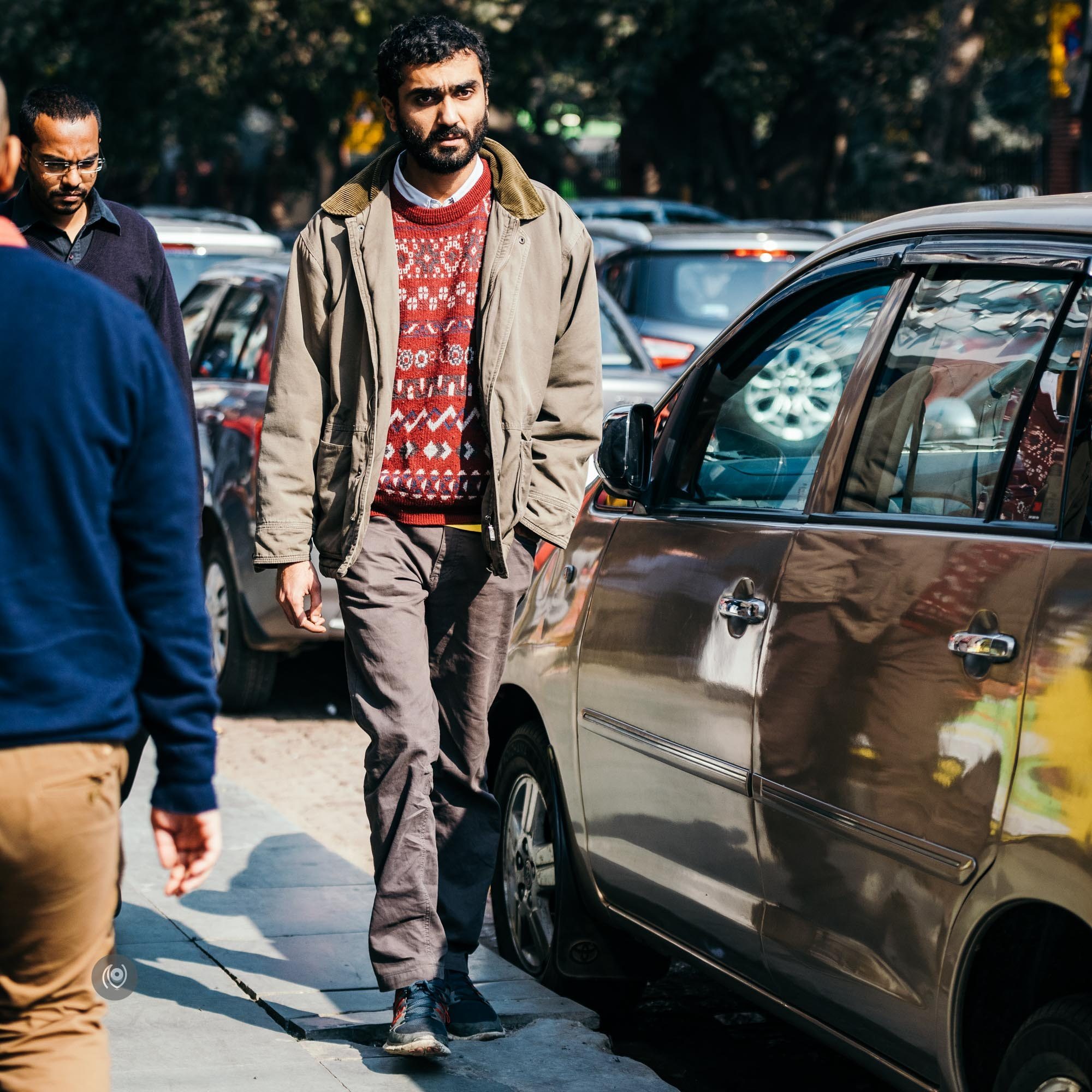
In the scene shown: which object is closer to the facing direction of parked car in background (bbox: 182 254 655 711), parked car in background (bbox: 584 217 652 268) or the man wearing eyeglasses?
the parked car in background

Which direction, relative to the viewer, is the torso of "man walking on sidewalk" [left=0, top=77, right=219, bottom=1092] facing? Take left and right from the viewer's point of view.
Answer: facing away from the viewer

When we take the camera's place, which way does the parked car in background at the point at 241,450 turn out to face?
facing away from the viewer and to the left of the viewer

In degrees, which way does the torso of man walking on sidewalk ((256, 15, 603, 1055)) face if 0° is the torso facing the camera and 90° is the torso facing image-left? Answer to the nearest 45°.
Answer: approximately 0°

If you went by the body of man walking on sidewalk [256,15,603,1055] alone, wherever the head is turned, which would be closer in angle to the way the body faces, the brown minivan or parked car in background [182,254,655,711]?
the brown minivan

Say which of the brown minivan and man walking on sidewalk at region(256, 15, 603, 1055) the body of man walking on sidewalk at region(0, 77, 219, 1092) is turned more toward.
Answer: the man walking on sidewalk

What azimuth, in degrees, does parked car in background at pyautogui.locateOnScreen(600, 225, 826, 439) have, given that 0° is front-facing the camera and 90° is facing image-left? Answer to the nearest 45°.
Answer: approximately 135°

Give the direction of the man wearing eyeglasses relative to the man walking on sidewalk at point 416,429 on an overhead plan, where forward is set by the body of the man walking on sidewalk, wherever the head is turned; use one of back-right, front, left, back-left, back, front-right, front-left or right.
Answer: back-right

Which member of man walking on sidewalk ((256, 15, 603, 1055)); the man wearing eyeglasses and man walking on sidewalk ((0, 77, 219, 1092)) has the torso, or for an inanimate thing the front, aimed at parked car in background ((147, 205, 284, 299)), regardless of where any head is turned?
man walking on sidewalk ((0, 77, 219, 1092))

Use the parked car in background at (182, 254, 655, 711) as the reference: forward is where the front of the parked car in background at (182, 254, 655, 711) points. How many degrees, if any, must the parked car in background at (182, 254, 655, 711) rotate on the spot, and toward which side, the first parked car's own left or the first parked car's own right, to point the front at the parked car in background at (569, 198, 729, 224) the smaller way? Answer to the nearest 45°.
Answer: approximately 45° to the first parked car's own right
